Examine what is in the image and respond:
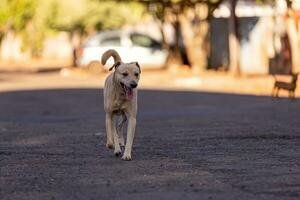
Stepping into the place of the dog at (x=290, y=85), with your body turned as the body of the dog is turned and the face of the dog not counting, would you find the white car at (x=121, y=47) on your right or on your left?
on your left

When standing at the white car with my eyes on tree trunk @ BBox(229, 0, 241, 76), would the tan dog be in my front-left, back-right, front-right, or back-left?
front-right
